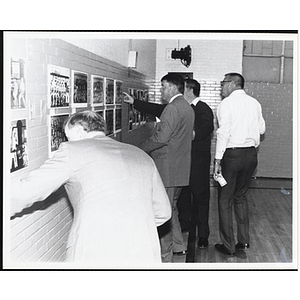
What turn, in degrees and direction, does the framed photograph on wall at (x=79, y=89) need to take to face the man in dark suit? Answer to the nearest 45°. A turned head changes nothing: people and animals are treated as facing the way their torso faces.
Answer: approximately 90° to its left

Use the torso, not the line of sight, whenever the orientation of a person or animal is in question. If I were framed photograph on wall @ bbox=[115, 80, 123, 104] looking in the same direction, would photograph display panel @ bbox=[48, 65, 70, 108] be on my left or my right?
on my right

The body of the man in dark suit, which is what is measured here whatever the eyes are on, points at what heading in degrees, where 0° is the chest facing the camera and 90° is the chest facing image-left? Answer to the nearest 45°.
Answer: approximately 90°

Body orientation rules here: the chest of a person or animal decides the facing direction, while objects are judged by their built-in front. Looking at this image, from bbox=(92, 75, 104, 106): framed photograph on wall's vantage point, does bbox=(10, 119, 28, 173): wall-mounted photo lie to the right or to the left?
on its right

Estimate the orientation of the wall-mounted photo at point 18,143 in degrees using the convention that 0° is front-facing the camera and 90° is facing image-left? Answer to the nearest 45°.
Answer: approximately 315°

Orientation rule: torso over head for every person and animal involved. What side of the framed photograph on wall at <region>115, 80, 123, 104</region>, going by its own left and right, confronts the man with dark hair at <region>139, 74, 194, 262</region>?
front

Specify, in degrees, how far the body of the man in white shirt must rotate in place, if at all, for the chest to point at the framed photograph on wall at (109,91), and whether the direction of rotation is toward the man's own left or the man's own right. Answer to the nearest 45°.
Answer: approximately 45° to the man's own left

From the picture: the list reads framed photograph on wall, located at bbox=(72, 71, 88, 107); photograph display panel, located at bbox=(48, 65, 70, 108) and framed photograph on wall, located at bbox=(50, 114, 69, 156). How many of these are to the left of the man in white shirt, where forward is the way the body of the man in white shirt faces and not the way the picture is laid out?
3

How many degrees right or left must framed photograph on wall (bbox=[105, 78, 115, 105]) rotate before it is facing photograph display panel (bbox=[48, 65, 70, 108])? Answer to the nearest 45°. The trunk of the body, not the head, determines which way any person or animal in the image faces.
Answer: approximately 45° to its right
